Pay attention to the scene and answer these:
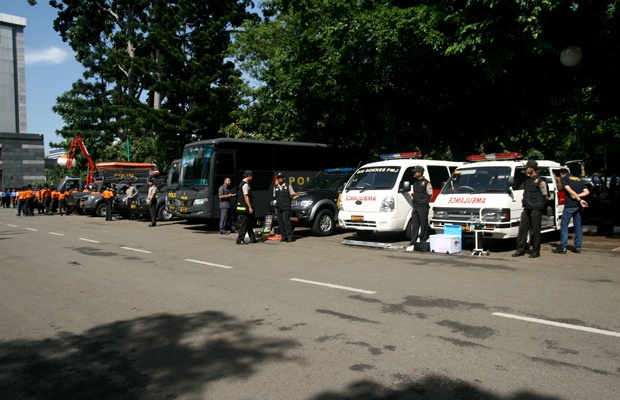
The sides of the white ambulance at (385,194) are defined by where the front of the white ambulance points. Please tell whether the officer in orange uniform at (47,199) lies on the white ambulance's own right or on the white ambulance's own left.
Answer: on the white ambulance's own right

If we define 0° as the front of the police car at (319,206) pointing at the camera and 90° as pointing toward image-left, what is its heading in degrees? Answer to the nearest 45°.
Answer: approximately 45°

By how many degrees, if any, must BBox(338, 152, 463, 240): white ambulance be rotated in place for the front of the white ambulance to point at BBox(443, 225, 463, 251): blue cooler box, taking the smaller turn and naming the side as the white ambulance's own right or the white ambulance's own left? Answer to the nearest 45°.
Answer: approximately 90° to the white ambulance's own left

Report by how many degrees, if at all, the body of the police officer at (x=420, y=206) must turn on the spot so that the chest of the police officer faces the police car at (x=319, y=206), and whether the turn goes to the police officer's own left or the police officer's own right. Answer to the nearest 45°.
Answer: approximately 90° to the police officer's own right

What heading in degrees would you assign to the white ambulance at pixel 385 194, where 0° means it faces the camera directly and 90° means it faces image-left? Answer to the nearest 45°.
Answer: approximately 45°

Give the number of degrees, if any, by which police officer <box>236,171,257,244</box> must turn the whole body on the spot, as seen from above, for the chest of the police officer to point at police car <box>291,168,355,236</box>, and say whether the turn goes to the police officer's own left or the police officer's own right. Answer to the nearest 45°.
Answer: approximately 45° to the police officer's own left

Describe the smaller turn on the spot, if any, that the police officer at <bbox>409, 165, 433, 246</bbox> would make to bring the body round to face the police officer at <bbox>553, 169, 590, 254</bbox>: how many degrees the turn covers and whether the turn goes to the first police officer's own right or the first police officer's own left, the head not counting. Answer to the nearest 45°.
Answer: approximately 135° to the first police officer's own left

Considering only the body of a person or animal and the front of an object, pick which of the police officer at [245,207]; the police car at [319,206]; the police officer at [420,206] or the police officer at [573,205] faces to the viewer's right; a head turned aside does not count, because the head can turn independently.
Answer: the police officer at [245,207]
